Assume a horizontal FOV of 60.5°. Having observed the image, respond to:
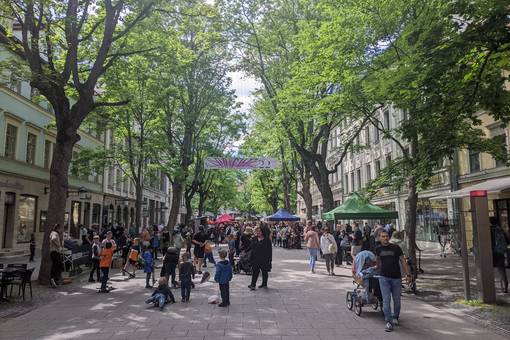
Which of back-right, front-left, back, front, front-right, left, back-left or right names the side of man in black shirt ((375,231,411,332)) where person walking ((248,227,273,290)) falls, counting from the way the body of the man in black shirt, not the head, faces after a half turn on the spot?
front-left

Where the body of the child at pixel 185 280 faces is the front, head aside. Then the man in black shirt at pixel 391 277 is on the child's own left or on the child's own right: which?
on the child's own right

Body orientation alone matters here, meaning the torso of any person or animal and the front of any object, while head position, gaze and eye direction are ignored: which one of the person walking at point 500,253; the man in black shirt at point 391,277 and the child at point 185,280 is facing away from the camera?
the child

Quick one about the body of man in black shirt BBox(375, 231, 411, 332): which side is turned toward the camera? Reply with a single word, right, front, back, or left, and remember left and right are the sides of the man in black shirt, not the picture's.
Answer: front

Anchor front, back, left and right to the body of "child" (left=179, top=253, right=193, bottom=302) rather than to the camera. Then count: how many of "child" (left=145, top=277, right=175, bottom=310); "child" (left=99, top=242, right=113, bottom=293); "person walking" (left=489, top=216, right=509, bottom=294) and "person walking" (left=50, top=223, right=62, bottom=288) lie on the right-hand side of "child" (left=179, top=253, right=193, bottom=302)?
1

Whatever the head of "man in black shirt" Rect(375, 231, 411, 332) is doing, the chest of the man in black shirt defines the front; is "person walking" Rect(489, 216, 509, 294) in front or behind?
behind

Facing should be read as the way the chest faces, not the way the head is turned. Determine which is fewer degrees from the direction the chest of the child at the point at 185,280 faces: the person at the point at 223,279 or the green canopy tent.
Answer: the green canopy tent

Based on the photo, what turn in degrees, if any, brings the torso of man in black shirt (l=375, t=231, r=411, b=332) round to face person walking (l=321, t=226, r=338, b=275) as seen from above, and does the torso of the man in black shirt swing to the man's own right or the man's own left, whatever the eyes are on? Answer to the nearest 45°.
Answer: approximately 180°

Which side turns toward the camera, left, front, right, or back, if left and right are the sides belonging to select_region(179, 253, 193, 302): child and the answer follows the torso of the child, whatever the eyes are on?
back

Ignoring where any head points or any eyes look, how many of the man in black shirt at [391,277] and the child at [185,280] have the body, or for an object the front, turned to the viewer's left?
0

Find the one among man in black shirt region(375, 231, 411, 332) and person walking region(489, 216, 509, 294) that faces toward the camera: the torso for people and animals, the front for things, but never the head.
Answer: the man in black shirt
